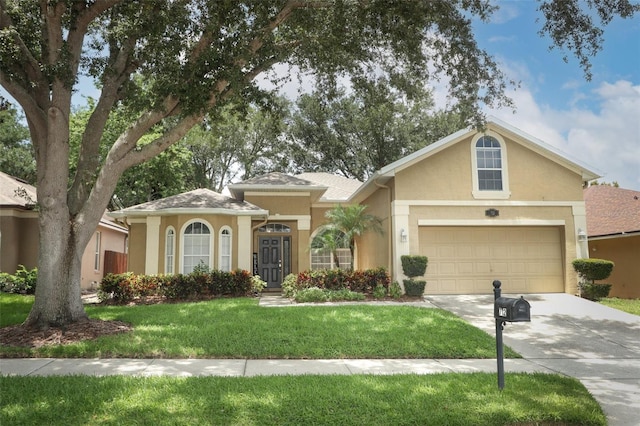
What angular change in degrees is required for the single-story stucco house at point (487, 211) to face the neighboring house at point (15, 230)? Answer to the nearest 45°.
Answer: approximately 90° to its right

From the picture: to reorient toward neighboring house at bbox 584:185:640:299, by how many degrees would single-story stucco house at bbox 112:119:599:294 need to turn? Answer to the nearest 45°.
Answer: approximately 135° to its left

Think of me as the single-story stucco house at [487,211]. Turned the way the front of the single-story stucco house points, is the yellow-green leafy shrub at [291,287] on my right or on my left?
on my right

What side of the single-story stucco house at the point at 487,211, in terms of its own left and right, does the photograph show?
front

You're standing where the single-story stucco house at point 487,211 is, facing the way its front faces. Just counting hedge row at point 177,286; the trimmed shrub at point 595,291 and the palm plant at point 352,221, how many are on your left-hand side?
1

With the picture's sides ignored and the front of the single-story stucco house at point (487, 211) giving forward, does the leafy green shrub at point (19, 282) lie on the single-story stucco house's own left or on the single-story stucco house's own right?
on the single-story stucco house's own right

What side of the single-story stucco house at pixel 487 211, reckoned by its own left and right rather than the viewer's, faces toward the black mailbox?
front

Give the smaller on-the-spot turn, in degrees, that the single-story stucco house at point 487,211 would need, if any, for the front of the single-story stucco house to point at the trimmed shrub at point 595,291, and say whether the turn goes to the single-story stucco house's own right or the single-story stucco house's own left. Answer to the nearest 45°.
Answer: approximately 90° to the single-story stucco house's own left

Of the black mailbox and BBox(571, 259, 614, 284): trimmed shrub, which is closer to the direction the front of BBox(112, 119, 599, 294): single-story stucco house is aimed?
the black mailbox

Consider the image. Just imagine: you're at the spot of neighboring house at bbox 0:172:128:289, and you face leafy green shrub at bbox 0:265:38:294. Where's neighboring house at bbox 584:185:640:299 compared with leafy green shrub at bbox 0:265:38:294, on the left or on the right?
left

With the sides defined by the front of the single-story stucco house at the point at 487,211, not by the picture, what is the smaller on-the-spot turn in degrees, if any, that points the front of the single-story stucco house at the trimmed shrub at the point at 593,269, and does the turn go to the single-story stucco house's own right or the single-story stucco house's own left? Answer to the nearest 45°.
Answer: approximately 90° to the single-story stucco house's own left

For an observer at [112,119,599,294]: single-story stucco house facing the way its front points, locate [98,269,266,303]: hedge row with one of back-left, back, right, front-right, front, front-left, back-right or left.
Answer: right

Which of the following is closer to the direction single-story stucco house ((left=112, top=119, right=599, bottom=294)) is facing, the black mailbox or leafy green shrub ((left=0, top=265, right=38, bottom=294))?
the black mailbox
